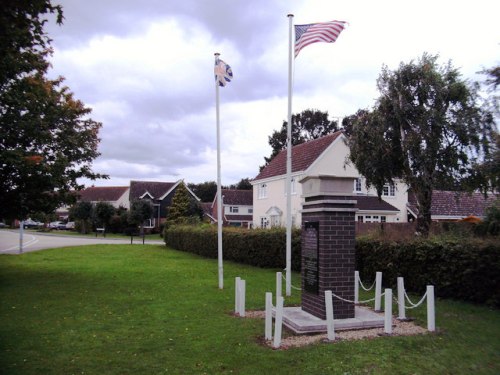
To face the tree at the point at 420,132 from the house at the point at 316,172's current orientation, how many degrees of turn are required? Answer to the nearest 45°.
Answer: approximately 45° to its left

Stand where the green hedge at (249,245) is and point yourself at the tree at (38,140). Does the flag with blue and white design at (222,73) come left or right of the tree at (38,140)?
left

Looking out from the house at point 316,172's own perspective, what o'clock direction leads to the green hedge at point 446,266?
The green hedge is roughly at 10 o'clock from the house.

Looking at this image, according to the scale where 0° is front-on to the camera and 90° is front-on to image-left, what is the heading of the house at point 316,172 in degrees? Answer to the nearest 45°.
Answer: approximately 45°

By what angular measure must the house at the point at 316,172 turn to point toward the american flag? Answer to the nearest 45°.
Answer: approximately 45° to its left
